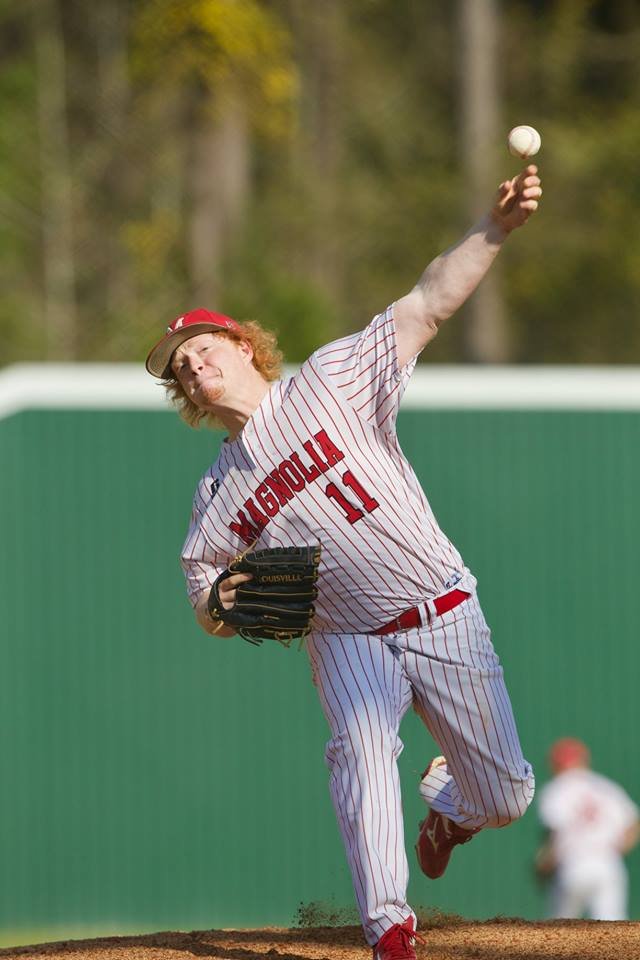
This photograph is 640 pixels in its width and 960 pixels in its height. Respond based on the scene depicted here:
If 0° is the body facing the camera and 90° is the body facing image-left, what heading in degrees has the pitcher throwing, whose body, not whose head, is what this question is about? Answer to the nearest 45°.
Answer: approximately 0°

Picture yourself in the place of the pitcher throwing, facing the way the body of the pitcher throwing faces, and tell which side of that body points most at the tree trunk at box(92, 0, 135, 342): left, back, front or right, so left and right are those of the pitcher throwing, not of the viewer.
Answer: back

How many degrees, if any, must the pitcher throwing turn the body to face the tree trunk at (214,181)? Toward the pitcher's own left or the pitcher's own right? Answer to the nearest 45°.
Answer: approximately 180°

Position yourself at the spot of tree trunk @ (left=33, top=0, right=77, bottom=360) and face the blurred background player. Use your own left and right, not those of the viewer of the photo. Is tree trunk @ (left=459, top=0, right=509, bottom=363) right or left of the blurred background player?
left

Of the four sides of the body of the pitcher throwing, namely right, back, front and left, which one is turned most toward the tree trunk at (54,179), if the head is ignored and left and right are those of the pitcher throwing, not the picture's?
back

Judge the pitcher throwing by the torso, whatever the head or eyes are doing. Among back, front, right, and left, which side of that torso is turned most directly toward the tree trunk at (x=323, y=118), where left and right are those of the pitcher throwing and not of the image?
back

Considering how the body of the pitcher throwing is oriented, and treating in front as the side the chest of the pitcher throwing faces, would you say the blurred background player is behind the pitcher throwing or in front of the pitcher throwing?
behind

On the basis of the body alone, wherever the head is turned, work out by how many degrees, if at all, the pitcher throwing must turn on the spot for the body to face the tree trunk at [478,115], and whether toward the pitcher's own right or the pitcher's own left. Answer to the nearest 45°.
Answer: approximately 180°
